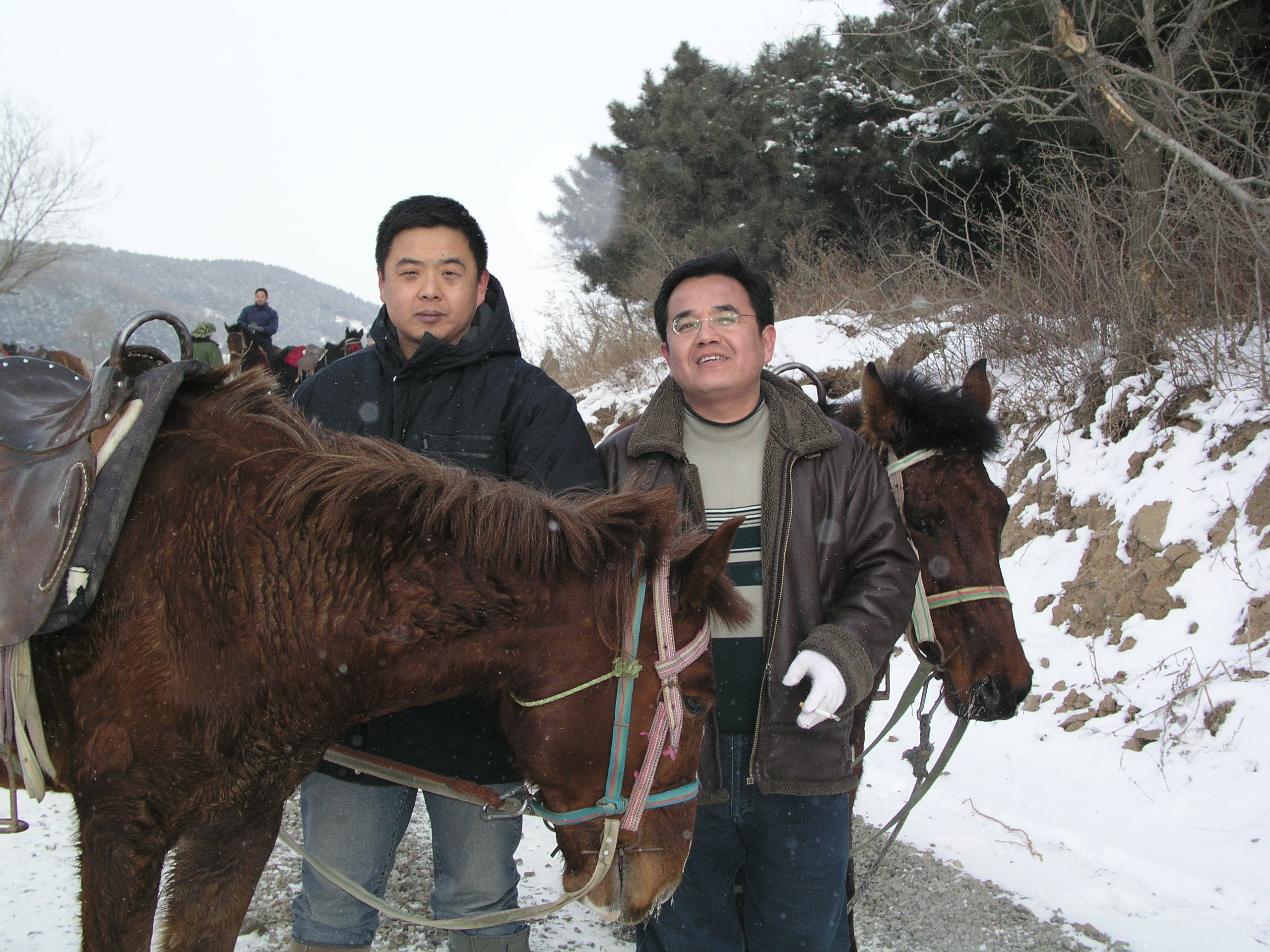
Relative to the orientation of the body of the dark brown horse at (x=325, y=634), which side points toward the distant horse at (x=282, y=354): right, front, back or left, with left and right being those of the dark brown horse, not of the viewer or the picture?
left

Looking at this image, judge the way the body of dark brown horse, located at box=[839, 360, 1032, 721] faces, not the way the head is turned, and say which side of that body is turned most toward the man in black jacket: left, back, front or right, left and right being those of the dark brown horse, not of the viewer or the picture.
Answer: right

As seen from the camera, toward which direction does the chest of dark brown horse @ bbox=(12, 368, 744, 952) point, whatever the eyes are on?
to the viewer's right

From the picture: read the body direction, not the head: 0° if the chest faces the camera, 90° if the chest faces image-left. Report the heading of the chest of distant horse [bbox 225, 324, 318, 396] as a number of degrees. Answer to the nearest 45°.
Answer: approximately 45°

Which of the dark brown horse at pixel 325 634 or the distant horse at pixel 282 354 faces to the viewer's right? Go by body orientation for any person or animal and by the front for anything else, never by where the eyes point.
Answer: the dark brown horse

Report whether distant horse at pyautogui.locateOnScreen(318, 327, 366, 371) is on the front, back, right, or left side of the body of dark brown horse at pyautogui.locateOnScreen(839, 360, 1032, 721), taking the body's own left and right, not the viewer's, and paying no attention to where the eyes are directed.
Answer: back

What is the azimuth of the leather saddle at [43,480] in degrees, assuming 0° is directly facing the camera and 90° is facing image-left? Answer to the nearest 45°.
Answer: approximately 270°

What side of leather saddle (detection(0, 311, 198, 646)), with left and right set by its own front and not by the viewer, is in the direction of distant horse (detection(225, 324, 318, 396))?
left

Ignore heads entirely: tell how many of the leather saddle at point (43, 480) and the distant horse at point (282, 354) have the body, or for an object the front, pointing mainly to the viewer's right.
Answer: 1
